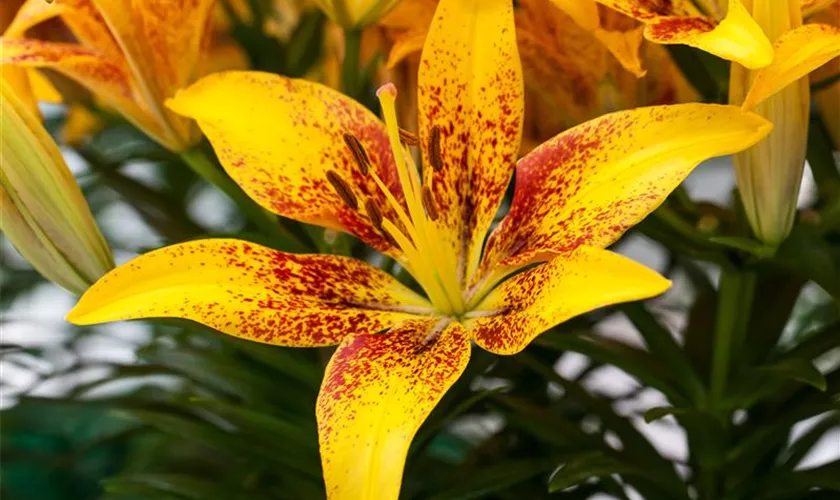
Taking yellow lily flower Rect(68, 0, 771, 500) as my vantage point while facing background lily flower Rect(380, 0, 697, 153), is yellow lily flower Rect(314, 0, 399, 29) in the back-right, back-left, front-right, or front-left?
front-left

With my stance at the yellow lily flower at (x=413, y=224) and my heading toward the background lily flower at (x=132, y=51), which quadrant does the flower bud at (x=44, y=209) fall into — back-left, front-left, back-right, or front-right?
front-left

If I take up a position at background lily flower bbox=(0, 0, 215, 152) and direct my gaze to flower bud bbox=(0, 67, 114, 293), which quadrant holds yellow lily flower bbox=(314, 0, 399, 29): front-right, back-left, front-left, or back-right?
back-left

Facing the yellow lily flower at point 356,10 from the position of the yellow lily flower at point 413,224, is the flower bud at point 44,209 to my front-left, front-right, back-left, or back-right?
front-left

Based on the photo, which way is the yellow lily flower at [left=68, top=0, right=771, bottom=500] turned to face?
toward the camera

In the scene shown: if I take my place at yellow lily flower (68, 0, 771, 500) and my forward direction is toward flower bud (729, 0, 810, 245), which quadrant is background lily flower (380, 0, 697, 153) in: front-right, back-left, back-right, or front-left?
front-left
